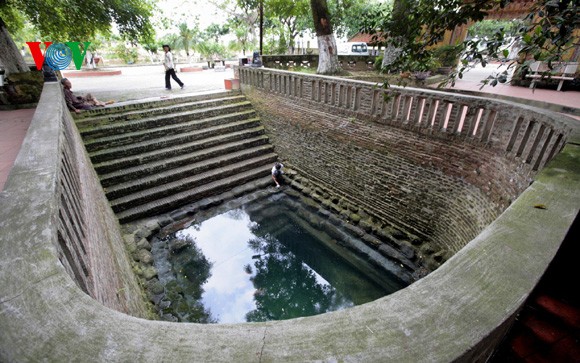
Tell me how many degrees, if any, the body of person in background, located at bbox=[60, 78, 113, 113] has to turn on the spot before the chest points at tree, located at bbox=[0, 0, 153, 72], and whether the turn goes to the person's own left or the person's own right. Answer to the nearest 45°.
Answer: approximately 90° to the person's own left

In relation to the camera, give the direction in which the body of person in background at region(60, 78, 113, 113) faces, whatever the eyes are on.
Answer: to the viewer's right

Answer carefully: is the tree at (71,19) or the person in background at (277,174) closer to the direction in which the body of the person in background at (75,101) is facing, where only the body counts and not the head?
the person in background

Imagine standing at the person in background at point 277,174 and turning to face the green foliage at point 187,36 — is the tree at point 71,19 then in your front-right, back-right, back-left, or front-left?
front-left

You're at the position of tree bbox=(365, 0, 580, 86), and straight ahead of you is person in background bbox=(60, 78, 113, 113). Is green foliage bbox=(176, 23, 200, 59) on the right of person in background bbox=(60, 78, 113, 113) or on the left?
right

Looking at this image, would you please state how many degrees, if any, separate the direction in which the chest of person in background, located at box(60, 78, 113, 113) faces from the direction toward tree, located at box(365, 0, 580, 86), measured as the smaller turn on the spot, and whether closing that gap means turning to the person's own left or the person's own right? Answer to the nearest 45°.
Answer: approximately 45° to the person's own right

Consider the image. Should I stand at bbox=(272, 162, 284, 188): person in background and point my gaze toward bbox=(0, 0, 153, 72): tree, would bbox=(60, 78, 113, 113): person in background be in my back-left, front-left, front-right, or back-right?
front-left

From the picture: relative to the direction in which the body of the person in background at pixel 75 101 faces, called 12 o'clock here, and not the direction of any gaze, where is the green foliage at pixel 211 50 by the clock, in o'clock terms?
The green foliage is roughly at 10 o'clock from the person in background.

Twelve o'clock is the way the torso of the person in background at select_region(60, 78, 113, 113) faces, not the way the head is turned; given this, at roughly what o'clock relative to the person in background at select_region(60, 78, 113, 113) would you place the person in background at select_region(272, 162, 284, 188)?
the person in background at select_region(272, 162, 284, 188) is roughly at 1 o'clock from the person in background at select_region(60, 78, 113, 113).

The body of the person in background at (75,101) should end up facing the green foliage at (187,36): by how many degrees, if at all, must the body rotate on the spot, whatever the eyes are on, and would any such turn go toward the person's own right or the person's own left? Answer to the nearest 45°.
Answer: approximately 45° to the person's own left
